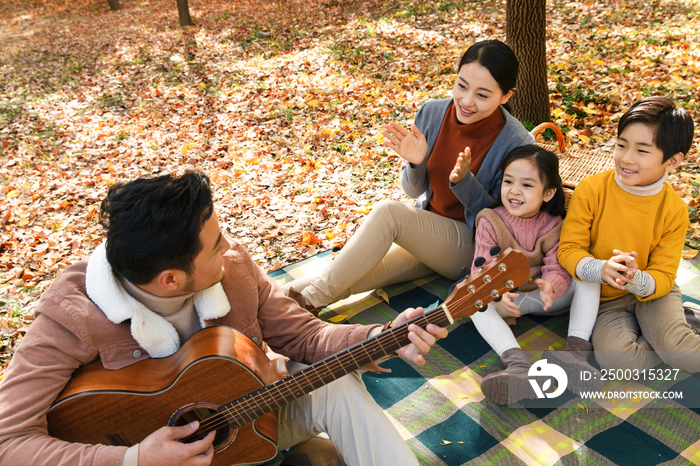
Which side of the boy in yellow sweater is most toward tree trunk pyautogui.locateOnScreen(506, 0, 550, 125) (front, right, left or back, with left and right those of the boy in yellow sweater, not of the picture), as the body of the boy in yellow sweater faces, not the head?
back

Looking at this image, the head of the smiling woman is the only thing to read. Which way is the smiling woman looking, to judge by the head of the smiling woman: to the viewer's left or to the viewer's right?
to the viewer's left

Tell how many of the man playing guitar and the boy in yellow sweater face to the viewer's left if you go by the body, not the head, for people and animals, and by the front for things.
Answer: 0

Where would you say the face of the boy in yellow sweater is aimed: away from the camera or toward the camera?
toward the camera

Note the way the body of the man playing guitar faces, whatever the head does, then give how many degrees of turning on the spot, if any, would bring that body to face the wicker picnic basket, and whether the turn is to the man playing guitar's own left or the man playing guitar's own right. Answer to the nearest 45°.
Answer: approximately 90° to the man playing guitar's own left

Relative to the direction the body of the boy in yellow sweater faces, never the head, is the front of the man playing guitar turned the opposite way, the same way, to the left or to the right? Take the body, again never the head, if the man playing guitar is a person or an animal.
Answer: to the left

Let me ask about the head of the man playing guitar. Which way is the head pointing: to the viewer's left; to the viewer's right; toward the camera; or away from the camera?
to the viewer's right

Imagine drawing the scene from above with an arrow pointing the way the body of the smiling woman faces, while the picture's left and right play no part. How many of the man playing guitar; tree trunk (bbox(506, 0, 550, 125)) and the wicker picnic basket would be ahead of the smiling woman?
1

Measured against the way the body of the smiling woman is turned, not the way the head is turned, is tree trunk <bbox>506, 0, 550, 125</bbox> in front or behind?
behind

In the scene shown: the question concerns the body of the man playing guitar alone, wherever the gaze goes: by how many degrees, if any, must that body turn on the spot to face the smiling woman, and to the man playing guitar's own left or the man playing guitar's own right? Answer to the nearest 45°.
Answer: approximately 90° to the man playing guitar's own left

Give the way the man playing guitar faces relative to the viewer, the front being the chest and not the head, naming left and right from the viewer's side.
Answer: facing the viewer and to the right of the viewer

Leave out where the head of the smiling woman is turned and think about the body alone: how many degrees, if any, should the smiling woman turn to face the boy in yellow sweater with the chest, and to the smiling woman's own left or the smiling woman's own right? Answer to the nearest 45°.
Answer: approximately 90° to the smiling woman's own left

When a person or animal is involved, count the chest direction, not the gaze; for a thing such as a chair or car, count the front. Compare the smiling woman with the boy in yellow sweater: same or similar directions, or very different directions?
same or similar directions

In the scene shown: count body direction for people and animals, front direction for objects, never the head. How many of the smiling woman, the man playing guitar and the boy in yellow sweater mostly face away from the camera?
0

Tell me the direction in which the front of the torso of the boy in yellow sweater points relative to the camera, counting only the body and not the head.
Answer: toward the camera

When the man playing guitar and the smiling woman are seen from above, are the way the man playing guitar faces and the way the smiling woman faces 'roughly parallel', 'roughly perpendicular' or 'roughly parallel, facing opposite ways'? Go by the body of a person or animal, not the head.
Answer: roughly perpendicular

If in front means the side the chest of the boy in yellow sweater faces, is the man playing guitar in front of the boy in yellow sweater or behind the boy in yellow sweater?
in front
